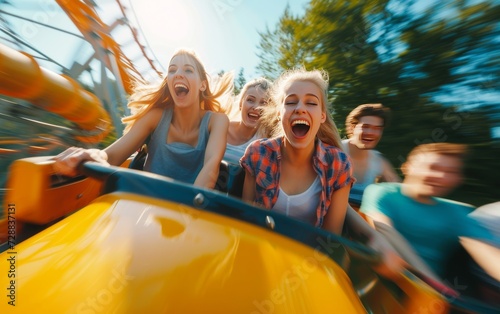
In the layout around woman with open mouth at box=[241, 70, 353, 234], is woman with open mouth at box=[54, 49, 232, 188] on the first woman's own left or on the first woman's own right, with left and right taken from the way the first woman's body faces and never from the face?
on the first woman's own right

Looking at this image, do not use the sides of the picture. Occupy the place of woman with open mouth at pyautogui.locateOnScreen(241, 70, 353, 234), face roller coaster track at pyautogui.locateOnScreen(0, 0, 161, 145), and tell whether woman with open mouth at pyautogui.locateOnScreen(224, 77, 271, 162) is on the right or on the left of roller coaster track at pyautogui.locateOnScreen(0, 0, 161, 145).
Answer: right

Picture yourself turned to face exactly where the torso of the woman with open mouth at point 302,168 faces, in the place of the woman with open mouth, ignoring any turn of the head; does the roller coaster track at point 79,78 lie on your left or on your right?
on your right

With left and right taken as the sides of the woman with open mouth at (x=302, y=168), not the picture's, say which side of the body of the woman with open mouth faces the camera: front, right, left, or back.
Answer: front
